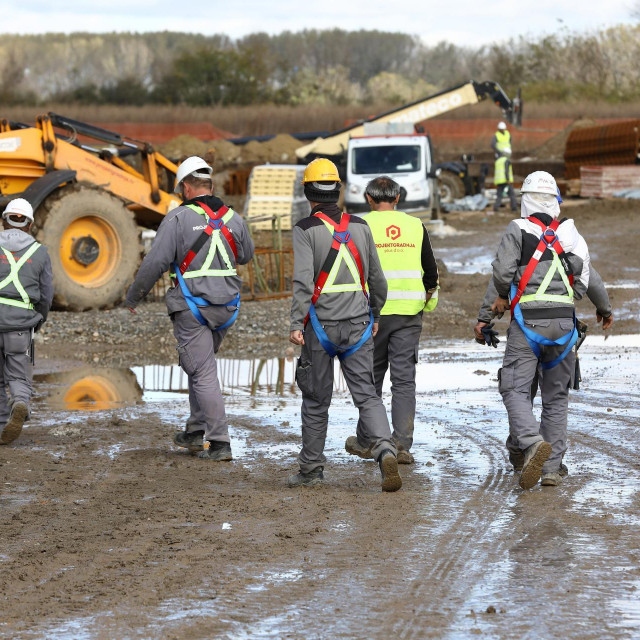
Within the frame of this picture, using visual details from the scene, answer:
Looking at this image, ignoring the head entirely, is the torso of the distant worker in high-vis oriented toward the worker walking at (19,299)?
yes

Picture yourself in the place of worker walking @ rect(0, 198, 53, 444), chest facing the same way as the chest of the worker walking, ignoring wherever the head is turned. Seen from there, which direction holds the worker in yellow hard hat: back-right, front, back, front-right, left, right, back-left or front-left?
back-right

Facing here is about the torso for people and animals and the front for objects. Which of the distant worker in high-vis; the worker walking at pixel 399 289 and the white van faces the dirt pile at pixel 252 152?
the worker walking

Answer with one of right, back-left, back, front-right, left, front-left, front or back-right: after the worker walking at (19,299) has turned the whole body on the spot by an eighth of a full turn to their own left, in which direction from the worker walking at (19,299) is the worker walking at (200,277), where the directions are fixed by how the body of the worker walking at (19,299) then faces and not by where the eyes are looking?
back

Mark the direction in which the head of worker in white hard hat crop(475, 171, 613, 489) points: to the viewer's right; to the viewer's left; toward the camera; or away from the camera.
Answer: away from the camera

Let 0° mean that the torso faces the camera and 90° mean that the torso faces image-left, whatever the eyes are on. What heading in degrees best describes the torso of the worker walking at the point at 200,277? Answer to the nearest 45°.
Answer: approximately 135°

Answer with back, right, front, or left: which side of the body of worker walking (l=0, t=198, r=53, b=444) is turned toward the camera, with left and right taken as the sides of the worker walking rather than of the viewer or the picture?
back

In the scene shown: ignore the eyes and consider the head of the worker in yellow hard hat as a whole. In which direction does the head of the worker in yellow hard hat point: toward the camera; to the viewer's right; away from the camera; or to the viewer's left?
away from the camera

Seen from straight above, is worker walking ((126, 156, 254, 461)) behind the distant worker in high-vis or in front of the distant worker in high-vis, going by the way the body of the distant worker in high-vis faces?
in front

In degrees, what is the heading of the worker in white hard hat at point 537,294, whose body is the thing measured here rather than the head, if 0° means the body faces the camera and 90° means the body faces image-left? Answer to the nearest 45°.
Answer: approximately 180°

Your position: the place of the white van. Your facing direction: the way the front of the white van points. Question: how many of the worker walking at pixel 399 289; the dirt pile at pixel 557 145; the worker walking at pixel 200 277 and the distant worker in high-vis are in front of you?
2

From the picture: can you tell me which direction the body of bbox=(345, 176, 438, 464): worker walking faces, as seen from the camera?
away from the camera

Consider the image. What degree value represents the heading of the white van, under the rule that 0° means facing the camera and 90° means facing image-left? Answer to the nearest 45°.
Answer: approximately 0°
